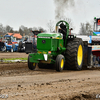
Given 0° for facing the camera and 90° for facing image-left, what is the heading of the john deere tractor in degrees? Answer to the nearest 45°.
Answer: approximately 45°
